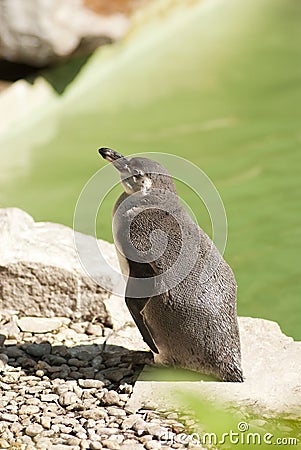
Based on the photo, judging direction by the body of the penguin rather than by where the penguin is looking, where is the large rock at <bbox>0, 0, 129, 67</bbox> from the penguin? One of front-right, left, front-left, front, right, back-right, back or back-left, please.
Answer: front-right

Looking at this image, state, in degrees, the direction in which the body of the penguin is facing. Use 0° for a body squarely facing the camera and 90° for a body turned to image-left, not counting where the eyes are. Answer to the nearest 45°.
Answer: approximately 135°

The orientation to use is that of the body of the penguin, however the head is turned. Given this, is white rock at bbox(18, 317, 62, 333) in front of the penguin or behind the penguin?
in front
